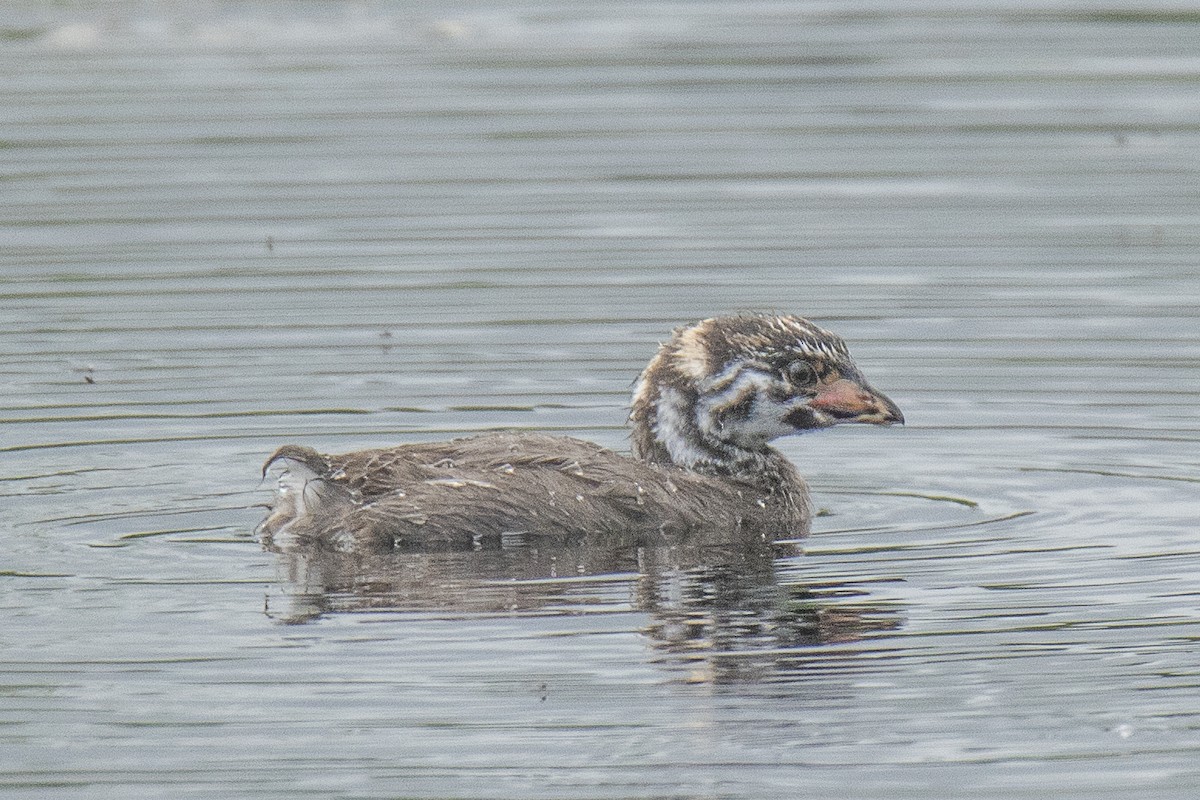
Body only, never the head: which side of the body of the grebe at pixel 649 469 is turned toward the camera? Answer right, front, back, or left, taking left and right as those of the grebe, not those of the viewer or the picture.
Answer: right
